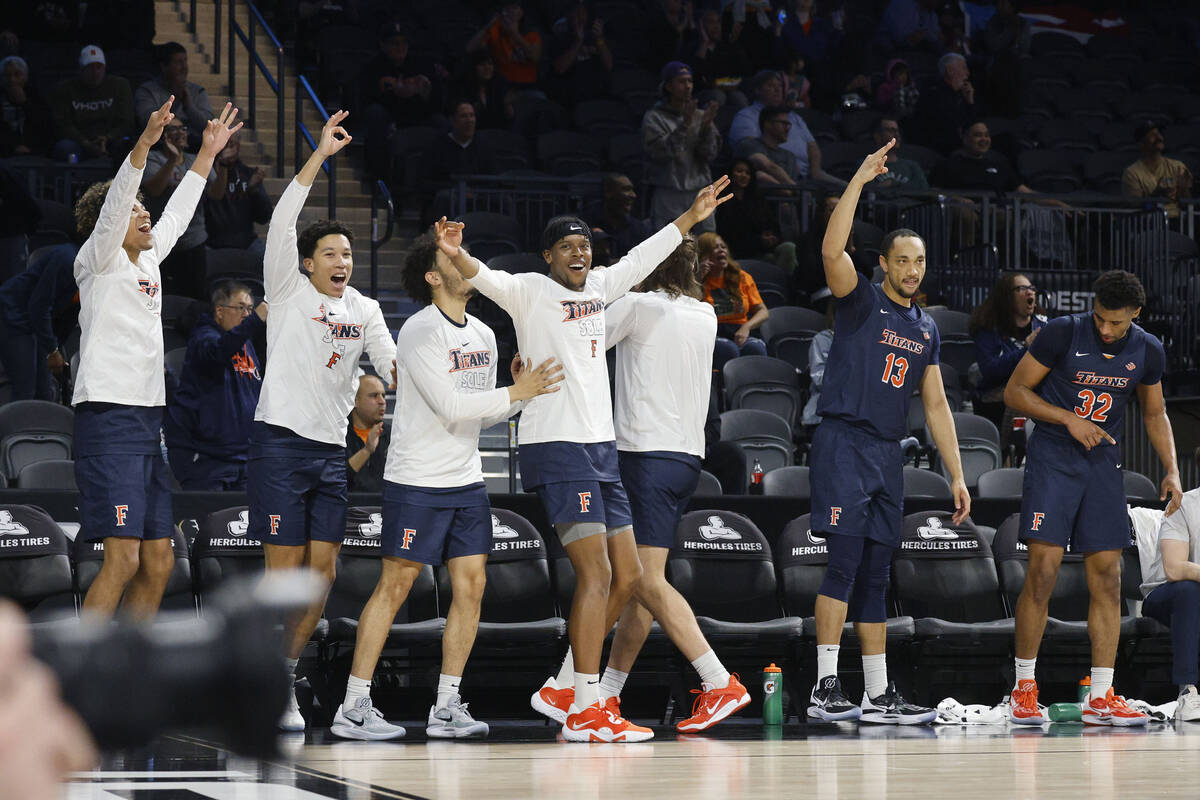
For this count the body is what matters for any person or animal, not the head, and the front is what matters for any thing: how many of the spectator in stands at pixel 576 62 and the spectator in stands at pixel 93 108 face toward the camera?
2

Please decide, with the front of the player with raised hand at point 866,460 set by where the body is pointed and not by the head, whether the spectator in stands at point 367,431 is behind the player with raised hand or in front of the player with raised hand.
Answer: behind

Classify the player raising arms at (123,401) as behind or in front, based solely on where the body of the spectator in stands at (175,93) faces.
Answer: in front

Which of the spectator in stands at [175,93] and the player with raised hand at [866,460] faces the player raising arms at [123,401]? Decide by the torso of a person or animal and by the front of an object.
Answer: the spectator in stands

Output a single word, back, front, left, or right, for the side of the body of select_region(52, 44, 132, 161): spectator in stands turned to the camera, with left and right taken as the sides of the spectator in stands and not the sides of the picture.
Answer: front

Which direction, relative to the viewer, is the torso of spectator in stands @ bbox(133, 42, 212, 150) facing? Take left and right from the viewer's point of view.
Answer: facing the viewer

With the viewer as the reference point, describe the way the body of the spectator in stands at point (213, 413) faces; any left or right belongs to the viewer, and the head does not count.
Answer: facing the viewer and to the right of the viewer

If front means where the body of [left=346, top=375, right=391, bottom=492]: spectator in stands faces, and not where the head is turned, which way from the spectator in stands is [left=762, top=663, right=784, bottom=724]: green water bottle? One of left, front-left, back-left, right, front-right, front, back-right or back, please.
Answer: front

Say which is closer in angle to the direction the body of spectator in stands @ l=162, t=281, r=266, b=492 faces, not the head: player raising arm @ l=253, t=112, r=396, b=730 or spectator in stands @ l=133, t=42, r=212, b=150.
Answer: the player raising arm

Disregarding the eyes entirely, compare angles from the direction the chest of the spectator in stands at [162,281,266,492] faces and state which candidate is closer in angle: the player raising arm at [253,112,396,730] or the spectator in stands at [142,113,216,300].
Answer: the player raising arm

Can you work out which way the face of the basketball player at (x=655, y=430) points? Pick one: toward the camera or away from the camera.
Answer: away from the camera

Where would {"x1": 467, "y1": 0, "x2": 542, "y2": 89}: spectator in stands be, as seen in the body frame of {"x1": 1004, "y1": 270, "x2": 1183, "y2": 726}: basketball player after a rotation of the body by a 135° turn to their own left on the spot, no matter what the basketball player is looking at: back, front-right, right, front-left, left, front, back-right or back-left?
left

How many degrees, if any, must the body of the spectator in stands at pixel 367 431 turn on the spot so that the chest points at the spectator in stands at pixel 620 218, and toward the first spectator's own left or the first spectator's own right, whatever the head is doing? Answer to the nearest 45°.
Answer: approximately 90° to the first spectator's own left

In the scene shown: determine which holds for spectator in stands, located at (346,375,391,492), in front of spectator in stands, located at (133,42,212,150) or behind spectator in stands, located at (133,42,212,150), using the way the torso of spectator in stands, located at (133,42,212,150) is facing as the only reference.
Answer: in front

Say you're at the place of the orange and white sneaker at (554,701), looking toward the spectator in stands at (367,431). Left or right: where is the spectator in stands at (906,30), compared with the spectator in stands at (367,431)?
right

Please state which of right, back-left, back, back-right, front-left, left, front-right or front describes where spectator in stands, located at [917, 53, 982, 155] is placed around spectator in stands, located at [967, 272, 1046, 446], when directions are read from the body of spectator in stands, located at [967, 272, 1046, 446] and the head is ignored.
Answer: back-left

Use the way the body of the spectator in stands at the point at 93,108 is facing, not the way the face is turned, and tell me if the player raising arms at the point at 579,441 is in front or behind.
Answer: in front

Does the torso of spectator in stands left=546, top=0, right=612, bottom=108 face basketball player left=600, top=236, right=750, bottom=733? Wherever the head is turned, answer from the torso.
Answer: yes
